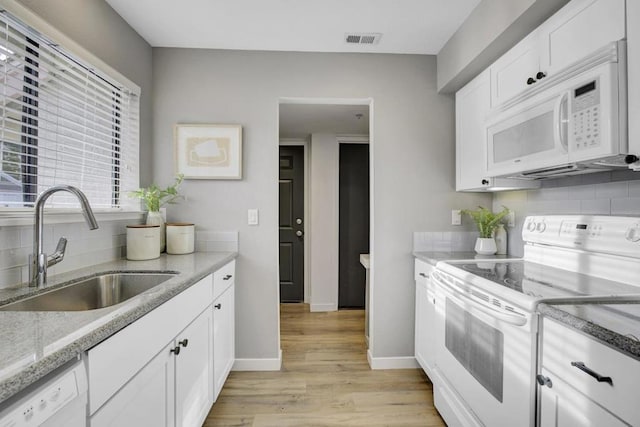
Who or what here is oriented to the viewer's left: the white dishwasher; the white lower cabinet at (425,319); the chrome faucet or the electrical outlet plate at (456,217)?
the white lower cabinet

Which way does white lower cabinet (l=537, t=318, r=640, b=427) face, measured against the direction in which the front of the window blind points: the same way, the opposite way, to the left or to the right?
the opposite way

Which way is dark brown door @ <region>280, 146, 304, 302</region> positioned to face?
toward the camera

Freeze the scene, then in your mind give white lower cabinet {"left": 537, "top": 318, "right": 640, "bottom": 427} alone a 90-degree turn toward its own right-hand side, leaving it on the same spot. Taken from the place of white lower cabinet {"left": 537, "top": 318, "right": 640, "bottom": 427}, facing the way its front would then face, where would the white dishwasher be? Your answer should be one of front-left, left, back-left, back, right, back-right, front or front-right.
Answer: left

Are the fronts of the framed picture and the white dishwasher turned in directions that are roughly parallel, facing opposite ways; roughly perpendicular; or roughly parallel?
roughly perpendicular

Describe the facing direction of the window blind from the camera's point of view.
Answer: facing the viewer and to the right of the viewer

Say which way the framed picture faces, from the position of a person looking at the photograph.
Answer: facing the viewer

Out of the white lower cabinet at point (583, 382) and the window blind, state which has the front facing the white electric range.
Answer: the window blind

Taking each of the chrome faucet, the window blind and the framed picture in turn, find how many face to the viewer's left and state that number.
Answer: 0

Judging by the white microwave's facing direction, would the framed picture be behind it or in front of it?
in front

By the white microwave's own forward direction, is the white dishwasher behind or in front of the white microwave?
in front

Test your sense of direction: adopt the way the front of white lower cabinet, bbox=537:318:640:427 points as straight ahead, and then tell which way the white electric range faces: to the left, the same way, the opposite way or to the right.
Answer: the same way

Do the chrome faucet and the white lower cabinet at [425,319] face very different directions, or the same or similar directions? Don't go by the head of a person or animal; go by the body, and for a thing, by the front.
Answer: very different directions

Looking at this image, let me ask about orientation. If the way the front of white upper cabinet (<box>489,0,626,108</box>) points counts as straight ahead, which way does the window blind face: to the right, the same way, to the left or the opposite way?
the opposite way

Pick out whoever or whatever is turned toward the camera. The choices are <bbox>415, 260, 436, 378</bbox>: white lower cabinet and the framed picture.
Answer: the framed picture

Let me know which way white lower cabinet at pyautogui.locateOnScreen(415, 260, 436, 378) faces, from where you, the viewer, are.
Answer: facing to the left of the viewer

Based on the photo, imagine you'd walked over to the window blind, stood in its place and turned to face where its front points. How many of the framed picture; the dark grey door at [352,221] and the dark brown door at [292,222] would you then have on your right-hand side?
0
